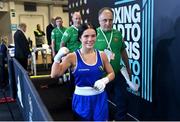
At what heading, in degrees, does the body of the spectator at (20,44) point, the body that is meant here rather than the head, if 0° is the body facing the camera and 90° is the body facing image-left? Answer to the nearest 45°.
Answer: approximately 270°
